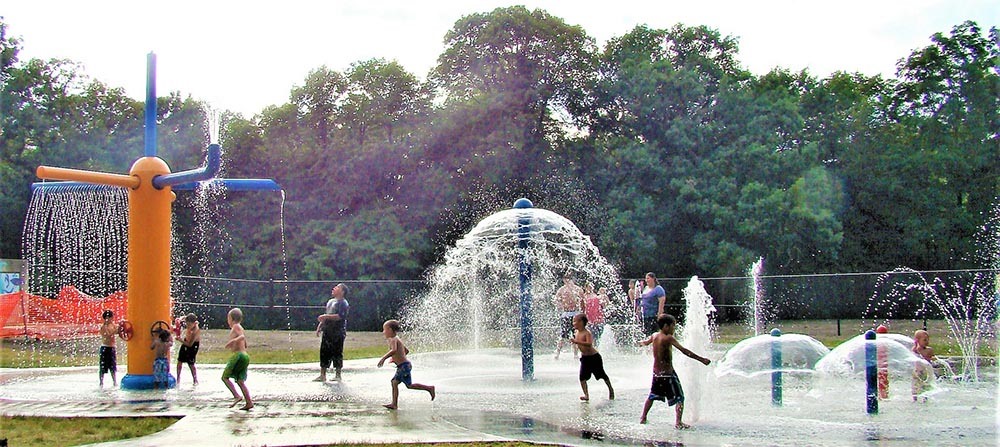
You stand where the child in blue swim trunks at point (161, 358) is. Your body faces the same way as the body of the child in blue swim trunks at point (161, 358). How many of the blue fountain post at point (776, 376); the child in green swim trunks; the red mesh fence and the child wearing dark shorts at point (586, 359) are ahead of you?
1

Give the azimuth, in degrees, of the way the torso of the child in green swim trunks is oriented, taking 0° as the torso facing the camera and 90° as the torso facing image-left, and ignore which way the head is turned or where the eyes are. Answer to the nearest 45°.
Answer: approximately 90°

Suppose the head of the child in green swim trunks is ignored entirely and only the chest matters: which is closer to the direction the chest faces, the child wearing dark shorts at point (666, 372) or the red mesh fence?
the red mesh fence

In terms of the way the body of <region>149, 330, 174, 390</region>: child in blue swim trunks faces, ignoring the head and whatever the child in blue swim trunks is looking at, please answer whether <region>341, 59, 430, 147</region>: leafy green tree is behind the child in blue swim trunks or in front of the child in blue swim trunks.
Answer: in front

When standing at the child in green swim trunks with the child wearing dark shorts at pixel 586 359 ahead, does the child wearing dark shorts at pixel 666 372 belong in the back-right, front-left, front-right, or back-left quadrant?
front-right

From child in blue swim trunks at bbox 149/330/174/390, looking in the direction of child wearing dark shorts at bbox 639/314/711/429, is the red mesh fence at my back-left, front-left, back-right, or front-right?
back-left

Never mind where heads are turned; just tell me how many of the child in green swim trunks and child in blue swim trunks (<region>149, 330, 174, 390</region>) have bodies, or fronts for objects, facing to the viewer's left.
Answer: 1

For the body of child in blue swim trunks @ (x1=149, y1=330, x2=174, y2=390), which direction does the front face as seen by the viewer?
away from the camera

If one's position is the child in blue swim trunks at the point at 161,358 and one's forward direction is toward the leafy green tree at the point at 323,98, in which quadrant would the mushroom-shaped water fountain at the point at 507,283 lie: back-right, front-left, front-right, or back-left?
front-right
